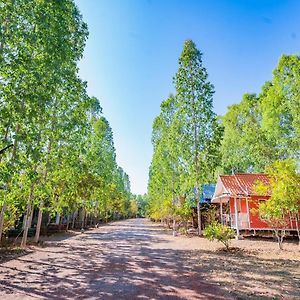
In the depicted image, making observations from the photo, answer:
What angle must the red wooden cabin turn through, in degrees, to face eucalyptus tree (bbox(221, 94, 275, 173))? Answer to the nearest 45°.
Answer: approximately 135° to its right

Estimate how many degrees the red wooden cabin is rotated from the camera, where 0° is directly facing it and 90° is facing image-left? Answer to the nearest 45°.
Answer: approximately 45°
